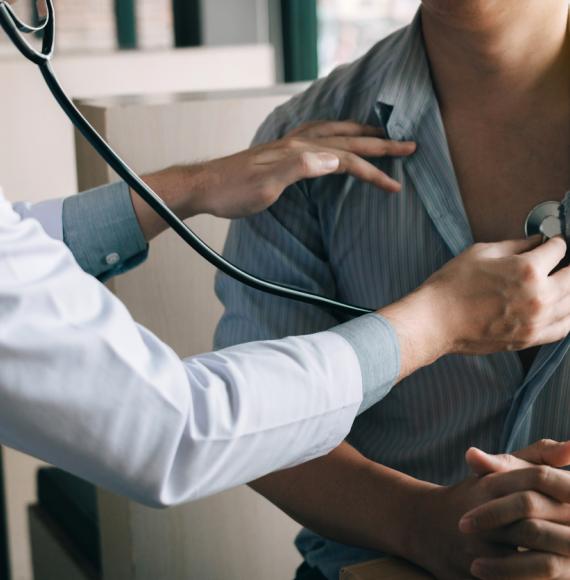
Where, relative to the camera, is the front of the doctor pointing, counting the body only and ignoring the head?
to the viewer's right

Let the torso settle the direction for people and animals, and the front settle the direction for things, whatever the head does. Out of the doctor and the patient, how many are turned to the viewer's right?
1

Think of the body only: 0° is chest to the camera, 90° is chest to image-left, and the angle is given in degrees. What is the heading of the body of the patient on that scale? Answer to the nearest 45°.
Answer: approximately 0°
